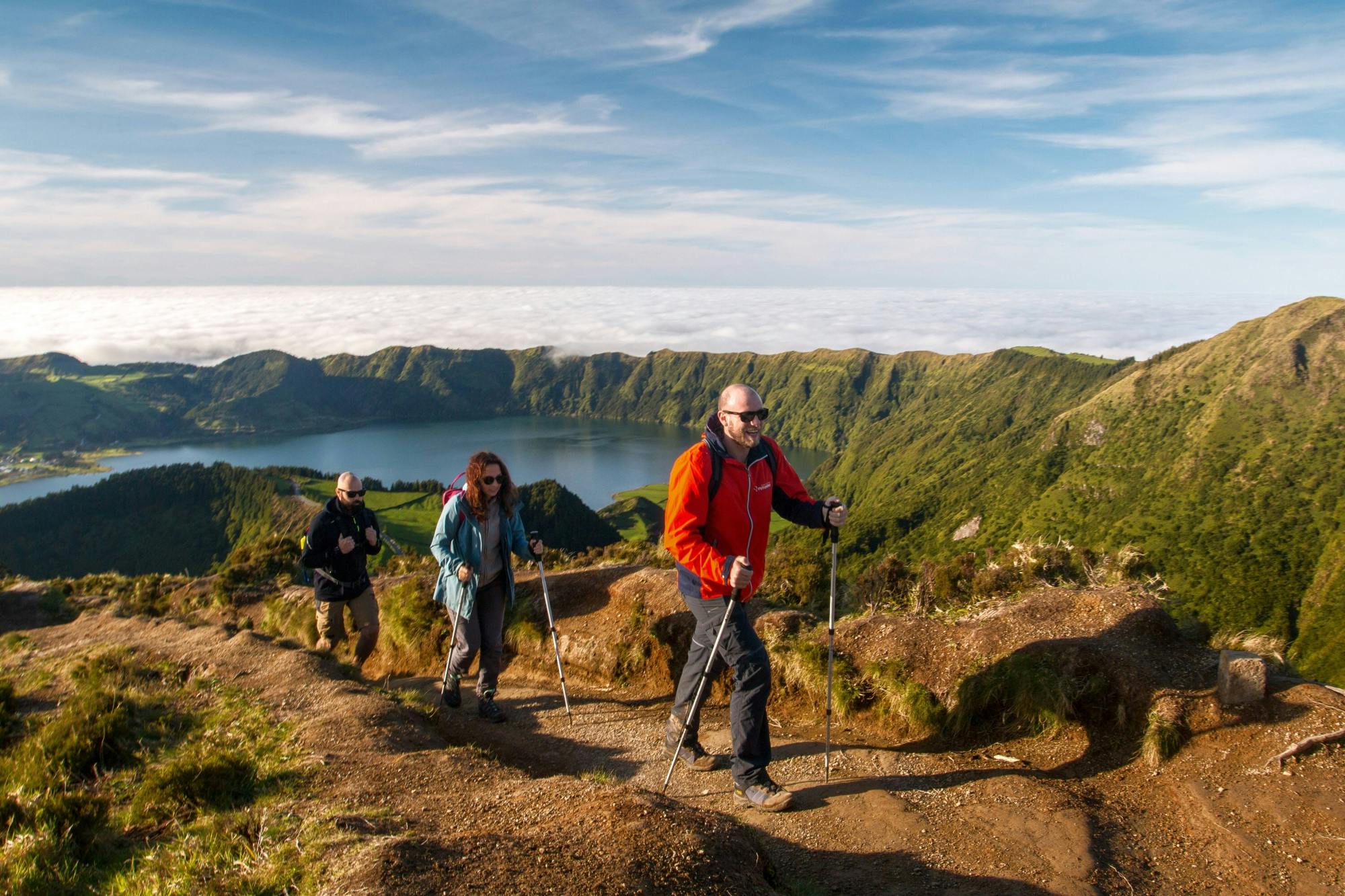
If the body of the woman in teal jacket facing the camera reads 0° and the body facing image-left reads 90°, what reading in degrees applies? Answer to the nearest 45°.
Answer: approximately 315°

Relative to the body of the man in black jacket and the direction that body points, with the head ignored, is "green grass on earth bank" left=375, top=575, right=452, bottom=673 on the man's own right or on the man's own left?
on the man's own left

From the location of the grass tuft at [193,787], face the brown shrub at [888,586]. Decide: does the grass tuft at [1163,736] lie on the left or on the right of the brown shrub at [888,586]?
right

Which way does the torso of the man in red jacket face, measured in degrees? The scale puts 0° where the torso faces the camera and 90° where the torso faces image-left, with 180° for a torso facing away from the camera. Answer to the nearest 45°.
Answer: approximately 315°
